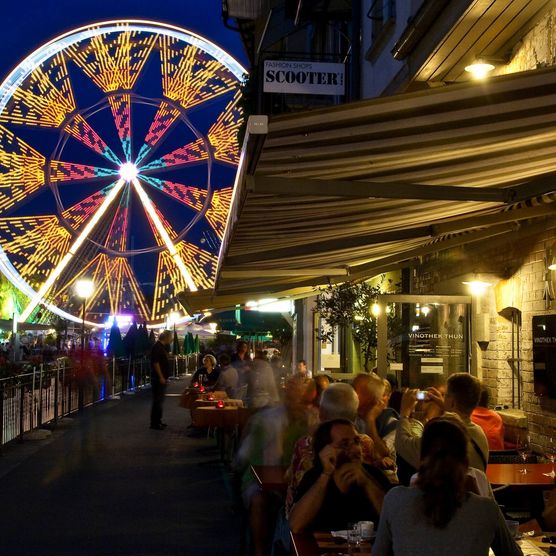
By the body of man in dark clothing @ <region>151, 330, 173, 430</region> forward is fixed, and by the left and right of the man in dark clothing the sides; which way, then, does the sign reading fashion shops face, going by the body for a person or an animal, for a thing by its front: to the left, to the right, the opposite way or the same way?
to the right

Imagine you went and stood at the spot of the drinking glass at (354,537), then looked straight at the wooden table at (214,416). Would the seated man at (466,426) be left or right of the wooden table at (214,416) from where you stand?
right

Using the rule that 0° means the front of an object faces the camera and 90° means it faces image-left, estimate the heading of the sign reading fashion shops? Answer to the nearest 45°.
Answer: approximately 0°

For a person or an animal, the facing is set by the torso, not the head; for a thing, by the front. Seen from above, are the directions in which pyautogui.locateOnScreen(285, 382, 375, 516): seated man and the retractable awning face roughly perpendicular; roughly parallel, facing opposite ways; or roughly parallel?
roughly perpendicular

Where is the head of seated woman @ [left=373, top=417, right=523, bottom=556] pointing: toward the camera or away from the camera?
away from the camera

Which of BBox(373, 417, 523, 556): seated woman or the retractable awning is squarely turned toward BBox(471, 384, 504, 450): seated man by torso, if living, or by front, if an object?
the seated woman

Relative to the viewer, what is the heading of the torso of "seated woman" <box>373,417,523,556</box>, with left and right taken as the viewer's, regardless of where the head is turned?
facing away from the viewer

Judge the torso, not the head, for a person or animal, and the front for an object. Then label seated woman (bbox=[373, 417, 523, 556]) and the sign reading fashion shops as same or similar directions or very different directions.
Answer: very different directions
